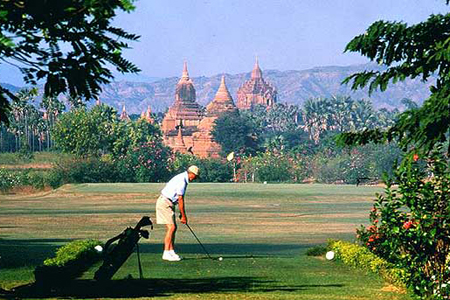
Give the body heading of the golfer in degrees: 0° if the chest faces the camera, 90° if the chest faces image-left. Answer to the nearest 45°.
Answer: approximately 270°

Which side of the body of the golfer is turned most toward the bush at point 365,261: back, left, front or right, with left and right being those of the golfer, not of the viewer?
front

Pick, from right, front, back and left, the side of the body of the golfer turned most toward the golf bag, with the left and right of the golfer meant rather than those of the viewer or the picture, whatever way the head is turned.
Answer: right
